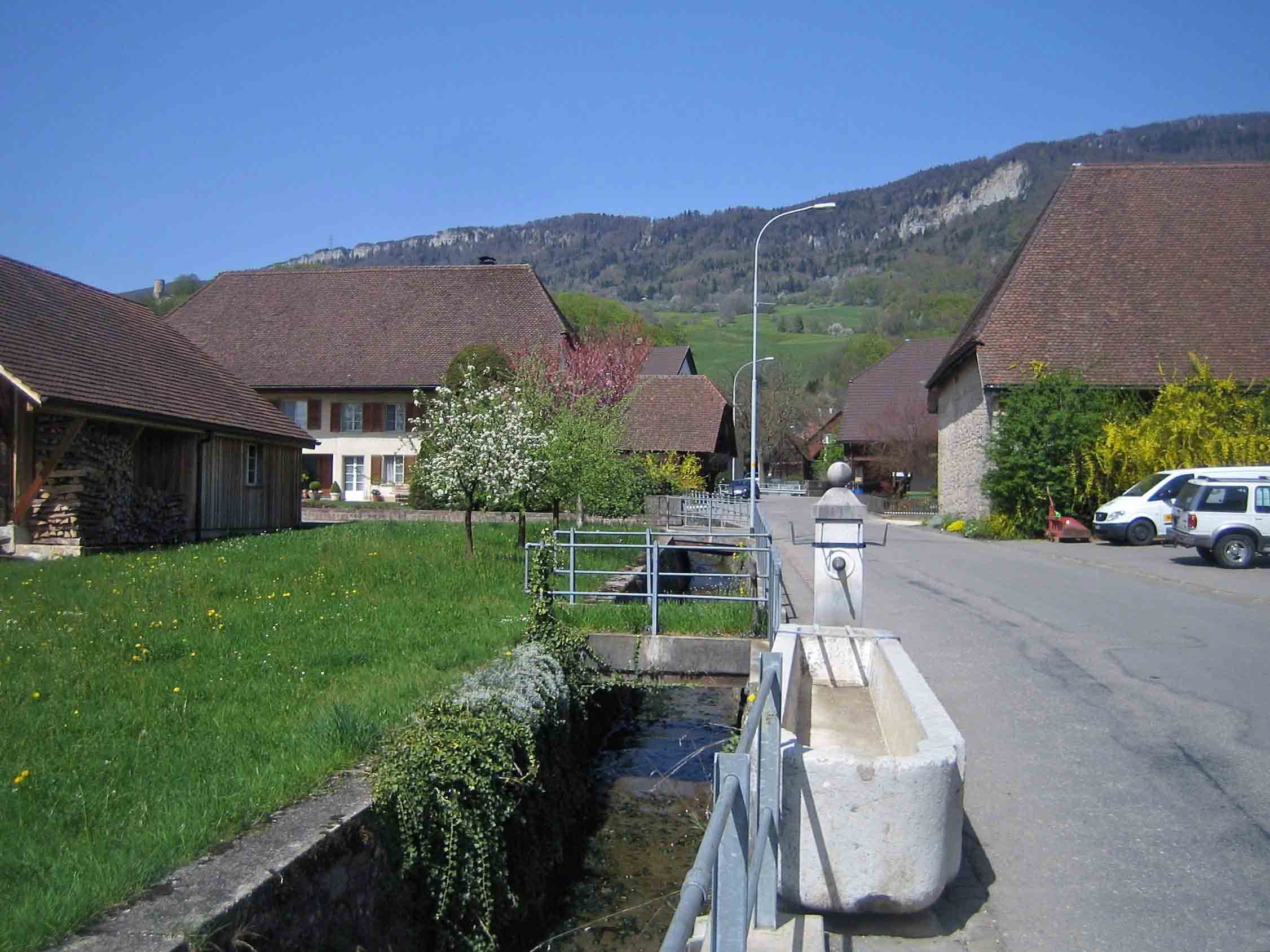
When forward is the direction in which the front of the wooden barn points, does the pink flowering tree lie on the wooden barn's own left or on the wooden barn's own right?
on the wooden barn's own left

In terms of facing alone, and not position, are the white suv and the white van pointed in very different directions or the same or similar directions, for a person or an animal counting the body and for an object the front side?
very different directions

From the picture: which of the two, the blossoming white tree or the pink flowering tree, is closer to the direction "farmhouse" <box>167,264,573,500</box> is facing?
the blossoming white tree

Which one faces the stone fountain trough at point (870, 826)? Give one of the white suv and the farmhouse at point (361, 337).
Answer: the farmhouse

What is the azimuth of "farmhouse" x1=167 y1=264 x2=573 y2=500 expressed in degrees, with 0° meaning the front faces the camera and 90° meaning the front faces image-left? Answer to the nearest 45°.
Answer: approximately 0°

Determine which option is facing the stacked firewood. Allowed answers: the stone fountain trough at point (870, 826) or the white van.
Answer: the white van

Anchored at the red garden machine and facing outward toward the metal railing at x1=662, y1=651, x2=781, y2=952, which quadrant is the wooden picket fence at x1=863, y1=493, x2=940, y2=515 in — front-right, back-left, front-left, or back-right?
back-right

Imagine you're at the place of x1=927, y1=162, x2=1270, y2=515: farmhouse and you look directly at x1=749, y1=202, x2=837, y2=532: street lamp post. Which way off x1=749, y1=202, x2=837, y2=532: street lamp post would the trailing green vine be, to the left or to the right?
left

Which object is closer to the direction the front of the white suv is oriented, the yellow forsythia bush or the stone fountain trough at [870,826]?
the yellow forsythia bush
